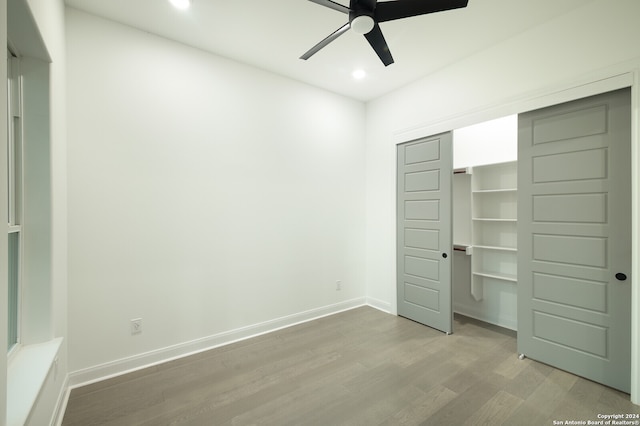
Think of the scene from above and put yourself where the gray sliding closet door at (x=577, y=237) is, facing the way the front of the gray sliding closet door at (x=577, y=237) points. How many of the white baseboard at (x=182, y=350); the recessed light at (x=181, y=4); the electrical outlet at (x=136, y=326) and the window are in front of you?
4

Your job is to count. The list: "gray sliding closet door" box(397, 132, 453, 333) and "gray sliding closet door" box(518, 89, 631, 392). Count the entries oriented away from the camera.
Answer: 0

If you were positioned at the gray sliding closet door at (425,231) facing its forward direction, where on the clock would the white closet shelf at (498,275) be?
The white closet shelf is roughly at 7 o'clock from the gray sliding closet door.

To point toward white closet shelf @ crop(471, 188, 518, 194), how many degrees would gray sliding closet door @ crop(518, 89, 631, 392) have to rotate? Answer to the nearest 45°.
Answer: approximately 90° to its right

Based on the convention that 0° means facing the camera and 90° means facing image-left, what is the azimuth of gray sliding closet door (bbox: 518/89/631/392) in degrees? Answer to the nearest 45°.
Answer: approximately 45°

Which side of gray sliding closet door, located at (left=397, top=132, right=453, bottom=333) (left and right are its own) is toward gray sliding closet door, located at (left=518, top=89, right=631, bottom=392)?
left

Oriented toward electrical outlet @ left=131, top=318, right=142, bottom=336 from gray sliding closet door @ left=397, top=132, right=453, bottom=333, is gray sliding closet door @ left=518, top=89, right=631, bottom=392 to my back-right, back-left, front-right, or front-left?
back-left

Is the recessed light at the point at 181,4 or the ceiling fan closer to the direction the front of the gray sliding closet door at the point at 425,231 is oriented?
the recessed light

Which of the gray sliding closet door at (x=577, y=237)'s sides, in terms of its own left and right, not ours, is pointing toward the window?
front

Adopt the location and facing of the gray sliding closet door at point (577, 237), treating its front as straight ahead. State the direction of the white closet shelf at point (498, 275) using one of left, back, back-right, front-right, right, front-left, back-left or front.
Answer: right

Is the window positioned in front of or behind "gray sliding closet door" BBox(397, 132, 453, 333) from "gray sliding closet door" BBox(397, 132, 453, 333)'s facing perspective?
in front

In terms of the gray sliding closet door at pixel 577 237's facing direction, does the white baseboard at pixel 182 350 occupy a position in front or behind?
in front

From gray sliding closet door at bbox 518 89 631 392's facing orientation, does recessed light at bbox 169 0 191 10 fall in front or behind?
in front

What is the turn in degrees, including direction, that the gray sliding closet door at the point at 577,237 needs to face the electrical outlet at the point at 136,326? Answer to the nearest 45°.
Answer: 0° — it already faces it
